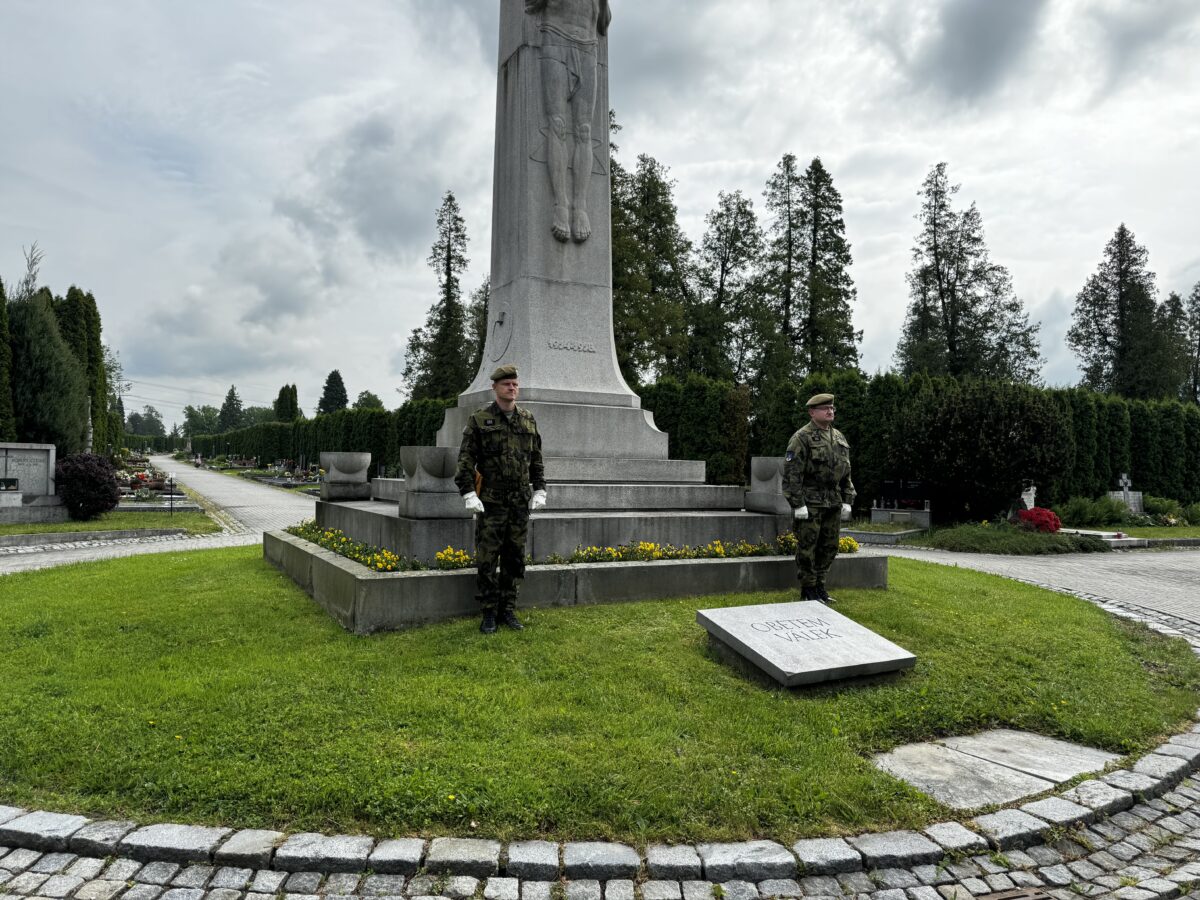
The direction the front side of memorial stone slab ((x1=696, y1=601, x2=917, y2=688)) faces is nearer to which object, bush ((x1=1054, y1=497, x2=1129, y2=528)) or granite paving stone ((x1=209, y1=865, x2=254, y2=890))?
the granite paving stone

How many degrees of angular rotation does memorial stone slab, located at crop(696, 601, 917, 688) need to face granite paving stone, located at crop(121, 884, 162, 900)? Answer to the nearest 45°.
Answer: approximately 90° to its right

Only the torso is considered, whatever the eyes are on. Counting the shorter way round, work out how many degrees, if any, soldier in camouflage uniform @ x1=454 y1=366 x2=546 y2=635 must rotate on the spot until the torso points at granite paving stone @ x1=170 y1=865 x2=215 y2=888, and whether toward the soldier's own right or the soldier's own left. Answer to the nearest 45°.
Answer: approximately 45° to the soldier's own right

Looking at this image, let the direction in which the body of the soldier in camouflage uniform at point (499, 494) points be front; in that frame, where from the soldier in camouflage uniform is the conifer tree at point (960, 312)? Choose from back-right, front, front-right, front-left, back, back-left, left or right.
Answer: left

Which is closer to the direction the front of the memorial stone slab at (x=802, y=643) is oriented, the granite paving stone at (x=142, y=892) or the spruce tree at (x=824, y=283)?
the granite paving stone

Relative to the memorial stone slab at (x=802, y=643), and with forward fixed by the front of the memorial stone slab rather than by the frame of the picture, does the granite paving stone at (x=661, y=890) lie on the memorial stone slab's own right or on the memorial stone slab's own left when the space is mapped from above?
on the memorial stone slab's own right

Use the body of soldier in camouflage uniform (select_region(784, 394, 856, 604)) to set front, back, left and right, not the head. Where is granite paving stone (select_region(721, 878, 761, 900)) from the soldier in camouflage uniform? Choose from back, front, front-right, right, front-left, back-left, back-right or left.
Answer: front-right

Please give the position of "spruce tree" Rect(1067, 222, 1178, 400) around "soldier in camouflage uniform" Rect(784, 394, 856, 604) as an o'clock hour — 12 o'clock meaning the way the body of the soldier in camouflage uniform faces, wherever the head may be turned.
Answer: The spruce tree is roughly at 8 o'clock from the soldier in camouflage uniform.

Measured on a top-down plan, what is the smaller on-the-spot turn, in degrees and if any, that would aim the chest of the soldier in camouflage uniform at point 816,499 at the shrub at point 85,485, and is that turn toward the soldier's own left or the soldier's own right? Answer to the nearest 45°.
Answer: approximately 135° to the soldier's own right

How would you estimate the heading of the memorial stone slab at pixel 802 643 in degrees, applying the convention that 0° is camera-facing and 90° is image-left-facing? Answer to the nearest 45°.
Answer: approximately 315°

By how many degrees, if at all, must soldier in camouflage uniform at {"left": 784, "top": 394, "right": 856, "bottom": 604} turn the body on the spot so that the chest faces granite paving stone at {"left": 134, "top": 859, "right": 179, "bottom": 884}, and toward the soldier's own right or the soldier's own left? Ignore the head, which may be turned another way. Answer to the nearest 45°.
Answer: approximately 90° to the soldier's own right

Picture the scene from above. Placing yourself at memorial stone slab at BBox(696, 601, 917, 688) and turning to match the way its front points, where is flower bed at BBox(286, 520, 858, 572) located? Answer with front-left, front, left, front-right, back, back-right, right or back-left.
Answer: back

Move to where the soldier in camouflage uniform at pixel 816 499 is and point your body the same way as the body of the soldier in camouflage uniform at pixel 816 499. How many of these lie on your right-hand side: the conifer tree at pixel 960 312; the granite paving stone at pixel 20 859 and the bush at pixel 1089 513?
1
